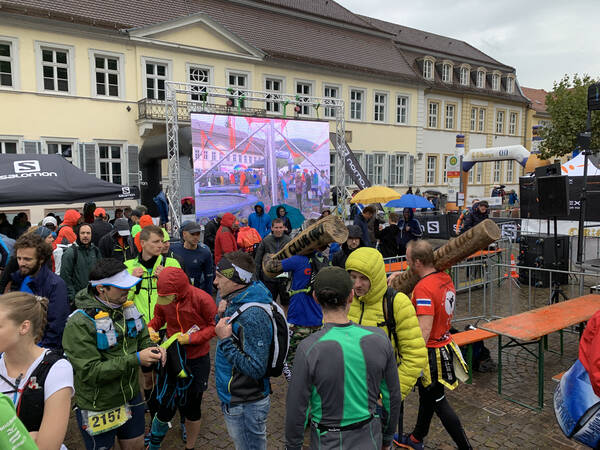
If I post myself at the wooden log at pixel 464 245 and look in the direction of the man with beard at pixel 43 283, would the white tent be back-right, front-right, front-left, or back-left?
back-right

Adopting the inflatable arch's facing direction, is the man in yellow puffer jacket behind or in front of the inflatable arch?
in front

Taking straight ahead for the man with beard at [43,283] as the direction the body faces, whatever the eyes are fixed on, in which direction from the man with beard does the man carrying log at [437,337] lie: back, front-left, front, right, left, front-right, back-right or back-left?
left

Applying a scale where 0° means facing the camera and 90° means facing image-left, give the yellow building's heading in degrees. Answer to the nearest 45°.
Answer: approximately 315°

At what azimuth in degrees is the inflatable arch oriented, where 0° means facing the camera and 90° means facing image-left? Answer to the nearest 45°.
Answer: approximately 0°

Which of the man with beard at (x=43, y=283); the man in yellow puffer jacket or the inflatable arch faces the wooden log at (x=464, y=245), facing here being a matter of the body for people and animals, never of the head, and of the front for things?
the inflatable arch

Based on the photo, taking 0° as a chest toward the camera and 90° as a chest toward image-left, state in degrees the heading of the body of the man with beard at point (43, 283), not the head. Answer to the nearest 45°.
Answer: approximately 45°
